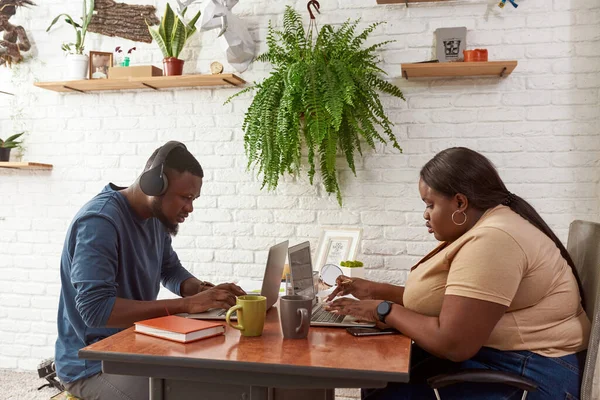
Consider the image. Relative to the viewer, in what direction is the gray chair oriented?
to the viewer's left

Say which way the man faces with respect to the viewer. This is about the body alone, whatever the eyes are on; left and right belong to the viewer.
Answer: facing to the right of the viewer

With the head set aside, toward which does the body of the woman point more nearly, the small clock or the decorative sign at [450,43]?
the small clock

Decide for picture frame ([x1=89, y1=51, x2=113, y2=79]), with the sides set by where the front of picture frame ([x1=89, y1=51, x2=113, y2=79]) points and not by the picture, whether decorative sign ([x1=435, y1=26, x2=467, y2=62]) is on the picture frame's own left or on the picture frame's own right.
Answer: on the picture frame's own left

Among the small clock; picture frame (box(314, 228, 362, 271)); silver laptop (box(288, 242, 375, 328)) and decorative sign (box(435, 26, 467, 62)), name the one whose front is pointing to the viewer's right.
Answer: the silver laptop

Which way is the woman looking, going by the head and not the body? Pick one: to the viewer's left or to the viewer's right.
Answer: to the viewer's left

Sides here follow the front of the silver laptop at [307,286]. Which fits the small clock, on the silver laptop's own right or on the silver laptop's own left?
on the silver laptop's own left

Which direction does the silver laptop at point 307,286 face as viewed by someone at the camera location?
facing to the right of the viewer

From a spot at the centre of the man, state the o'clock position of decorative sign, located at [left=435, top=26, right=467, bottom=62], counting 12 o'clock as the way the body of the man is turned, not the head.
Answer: The decorative sign is roughly at 11 o'clock from the man.

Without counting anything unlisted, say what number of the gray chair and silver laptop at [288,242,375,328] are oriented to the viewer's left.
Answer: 1

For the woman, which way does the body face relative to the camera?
to the viewer's left

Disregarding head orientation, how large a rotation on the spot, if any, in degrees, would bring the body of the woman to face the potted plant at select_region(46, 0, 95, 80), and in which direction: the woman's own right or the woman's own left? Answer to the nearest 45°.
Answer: approximately 45° to the woman's own right
